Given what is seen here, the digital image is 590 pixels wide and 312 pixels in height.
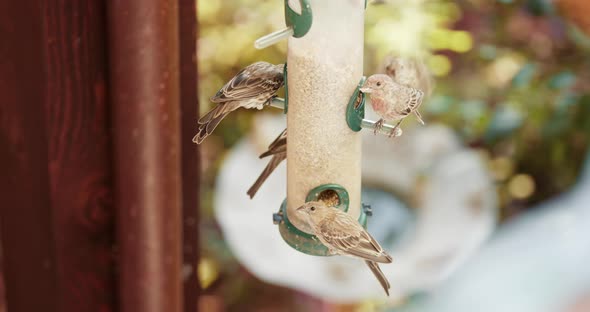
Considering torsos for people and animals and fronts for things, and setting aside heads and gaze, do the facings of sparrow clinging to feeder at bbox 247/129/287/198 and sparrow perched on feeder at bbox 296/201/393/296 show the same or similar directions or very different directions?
very different directions

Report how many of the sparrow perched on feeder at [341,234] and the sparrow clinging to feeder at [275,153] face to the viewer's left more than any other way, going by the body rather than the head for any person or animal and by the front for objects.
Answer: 1

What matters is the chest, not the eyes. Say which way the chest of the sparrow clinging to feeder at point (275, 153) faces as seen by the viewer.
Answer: to the viewer's right

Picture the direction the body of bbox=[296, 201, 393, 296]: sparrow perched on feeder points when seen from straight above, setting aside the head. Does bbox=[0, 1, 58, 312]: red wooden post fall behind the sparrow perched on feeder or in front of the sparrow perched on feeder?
in front

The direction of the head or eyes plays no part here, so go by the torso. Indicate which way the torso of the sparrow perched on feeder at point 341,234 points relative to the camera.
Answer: to the viewer's left
